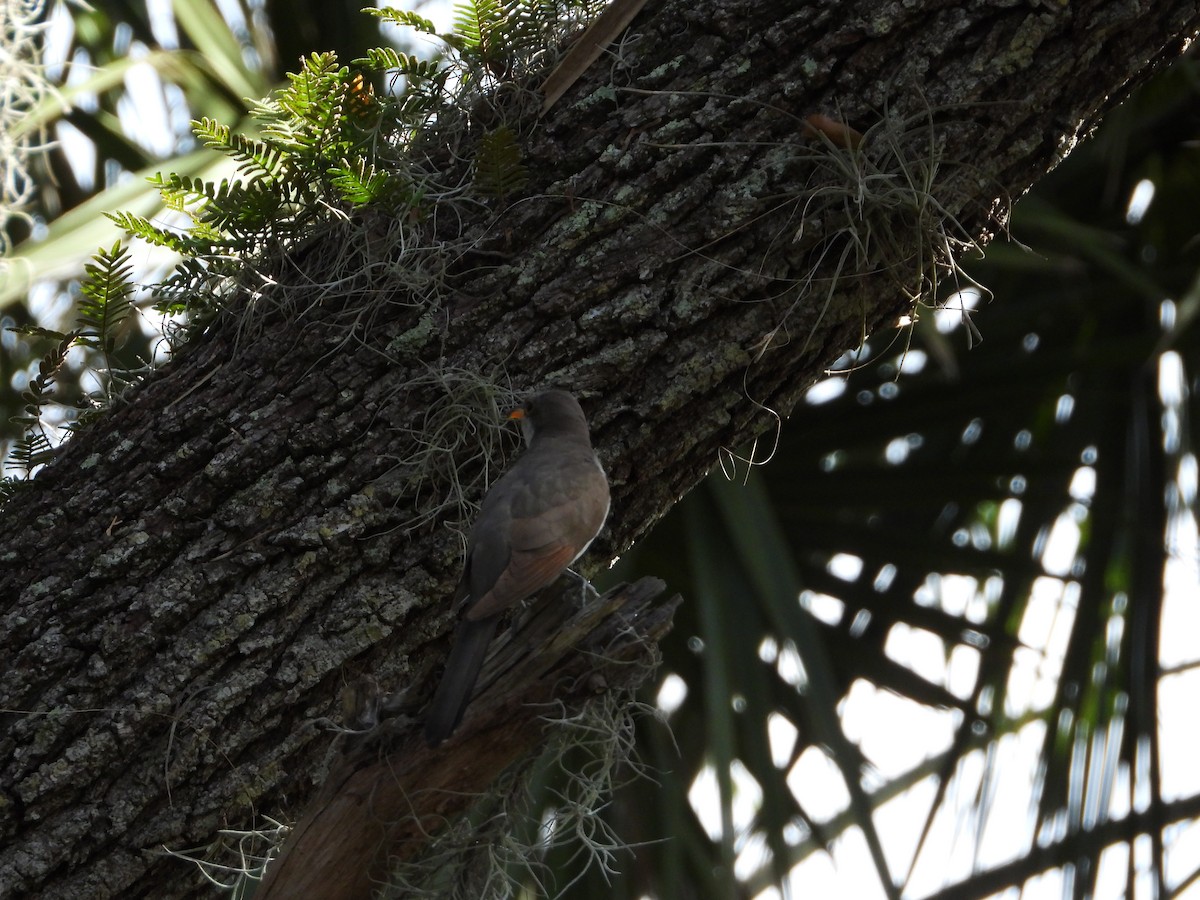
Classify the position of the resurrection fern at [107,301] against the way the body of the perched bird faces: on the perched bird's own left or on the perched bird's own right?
on the perched bird's own left
